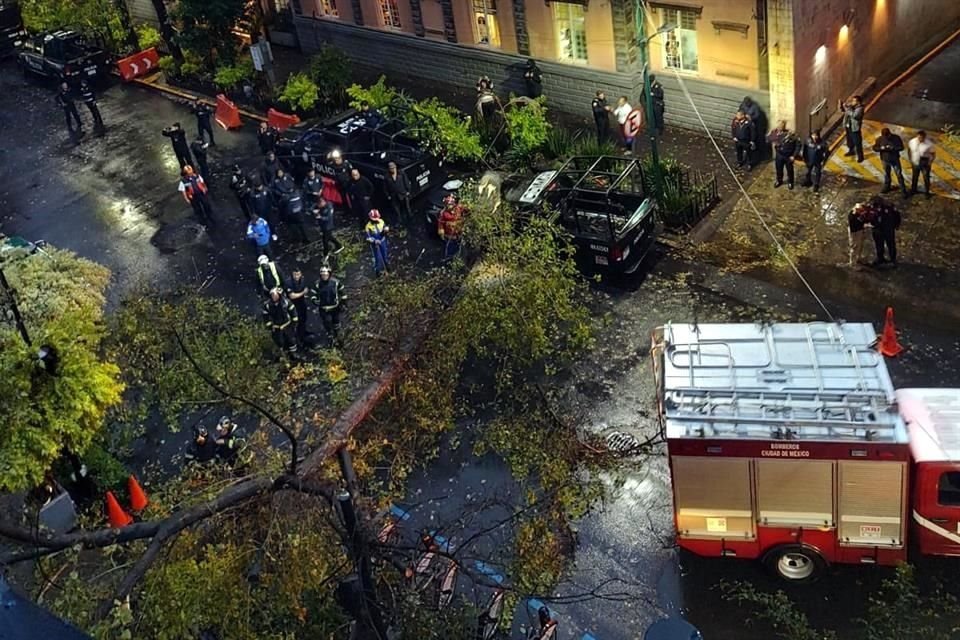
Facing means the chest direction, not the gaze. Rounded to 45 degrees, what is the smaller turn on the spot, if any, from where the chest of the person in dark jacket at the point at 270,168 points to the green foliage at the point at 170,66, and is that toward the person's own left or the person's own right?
approximately 180°

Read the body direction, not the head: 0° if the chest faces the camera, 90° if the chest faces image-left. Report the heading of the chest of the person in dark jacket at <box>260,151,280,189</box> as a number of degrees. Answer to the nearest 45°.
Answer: approximately 0°

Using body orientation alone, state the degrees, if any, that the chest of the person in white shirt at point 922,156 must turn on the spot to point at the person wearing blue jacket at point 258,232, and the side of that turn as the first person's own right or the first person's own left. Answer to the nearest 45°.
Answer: approximately 90° to the first person's own right

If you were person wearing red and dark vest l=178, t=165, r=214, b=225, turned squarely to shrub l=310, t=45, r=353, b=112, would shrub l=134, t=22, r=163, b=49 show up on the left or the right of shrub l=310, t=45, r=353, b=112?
left
